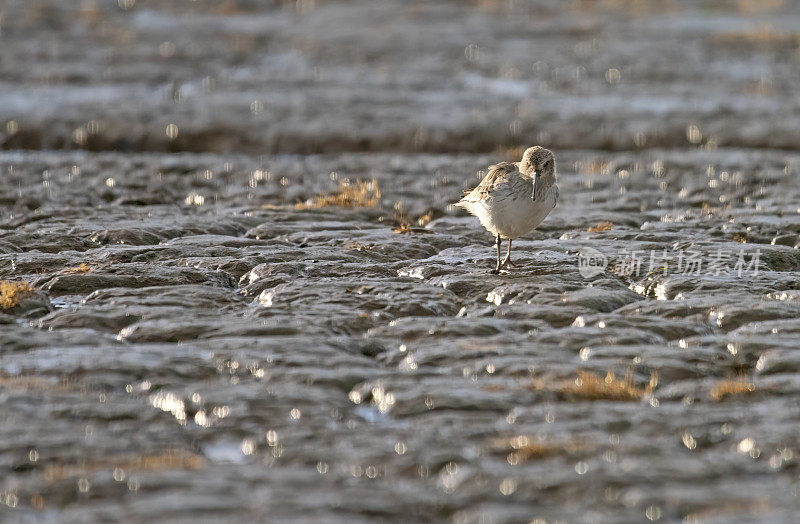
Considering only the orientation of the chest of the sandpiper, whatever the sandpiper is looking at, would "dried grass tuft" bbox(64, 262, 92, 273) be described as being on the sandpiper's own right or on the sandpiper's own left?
on the sandpiper's own right

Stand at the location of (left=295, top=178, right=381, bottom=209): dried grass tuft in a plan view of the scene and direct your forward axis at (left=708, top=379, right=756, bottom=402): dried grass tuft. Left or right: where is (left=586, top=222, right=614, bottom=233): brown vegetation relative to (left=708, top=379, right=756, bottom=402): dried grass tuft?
left

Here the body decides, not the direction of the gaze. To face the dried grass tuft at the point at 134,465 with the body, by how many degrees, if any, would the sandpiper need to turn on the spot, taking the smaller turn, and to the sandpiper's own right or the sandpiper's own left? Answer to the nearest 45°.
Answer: approximately 90° to the sandpiper's own right

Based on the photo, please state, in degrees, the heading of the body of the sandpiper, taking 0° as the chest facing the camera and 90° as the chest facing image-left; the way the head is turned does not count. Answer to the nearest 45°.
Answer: approximately 315°

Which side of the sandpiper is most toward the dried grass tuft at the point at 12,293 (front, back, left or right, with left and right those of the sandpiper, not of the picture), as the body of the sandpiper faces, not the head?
right

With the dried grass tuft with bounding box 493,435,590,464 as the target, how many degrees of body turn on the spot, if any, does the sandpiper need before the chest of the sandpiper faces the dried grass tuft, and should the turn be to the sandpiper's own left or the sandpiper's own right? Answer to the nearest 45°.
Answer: approximately 45° to the sandpiper's own right

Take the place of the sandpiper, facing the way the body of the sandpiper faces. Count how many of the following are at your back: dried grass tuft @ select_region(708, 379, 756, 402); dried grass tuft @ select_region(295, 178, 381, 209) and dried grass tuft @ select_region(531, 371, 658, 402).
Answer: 1

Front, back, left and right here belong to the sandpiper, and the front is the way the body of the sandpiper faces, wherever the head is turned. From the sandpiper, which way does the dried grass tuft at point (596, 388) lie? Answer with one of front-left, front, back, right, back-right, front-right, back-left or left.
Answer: front-right

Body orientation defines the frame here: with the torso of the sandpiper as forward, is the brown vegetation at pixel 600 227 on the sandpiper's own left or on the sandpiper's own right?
on the sandpiper's own left

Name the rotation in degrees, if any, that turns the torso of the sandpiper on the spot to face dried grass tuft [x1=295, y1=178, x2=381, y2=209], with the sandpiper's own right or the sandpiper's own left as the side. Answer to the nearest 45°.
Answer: approximately 180°
